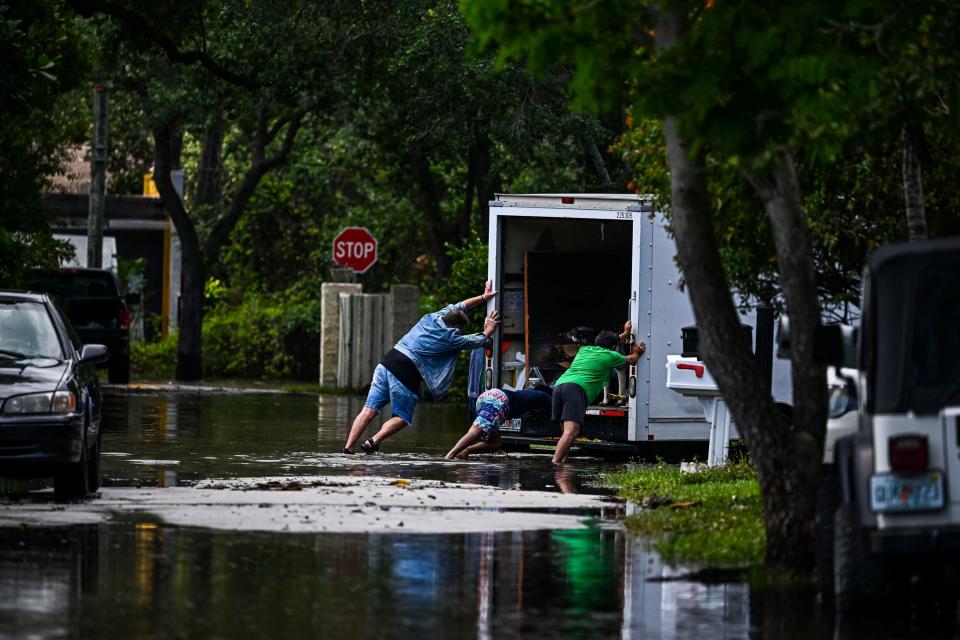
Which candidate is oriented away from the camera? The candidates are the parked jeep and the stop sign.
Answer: the parked jeep

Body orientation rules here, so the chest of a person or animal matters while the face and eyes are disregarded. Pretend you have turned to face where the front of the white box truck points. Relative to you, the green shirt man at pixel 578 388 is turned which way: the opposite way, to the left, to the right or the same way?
the same way

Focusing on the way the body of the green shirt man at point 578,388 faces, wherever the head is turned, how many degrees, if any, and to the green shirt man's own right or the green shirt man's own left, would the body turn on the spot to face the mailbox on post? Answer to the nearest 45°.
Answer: approximately 90° to the green shirt man's own right

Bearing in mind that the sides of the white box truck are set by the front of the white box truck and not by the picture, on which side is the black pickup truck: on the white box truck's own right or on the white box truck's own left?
on the white box truck's own left

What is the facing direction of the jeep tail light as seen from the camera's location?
facing the viewer

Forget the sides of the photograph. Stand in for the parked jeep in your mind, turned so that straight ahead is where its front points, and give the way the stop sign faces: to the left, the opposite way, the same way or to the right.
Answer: the opposite way

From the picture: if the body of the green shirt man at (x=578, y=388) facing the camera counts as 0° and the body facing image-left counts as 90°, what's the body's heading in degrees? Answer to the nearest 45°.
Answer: approximately 225°

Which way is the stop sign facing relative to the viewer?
toward the camera

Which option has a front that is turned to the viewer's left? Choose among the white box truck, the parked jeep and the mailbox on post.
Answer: the mailbox on post

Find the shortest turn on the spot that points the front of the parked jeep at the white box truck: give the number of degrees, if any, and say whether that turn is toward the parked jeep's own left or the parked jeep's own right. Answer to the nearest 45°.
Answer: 0° — it already faces it

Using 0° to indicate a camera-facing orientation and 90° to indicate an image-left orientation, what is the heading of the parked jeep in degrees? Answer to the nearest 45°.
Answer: approximately 180°

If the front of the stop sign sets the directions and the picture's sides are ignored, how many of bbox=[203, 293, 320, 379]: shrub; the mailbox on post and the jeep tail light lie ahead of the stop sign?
2

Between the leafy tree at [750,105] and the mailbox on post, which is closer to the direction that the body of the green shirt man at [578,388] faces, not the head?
the mailbox on post

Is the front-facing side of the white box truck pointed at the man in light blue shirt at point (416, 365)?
no

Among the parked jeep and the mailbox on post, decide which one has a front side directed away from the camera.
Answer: the parked jeep

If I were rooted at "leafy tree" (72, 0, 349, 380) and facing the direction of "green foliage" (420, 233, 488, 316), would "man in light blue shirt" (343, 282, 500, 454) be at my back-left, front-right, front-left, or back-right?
front-right
